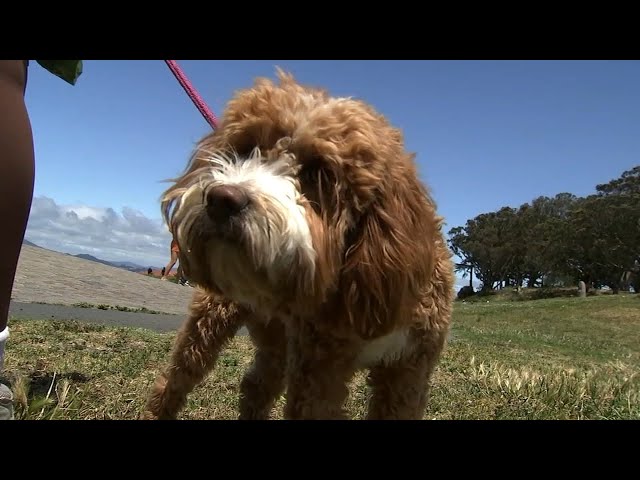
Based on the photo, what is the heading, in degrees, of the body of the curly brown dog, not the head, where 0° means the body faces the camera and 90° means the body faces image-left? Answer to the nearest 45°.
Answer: approximately 45°

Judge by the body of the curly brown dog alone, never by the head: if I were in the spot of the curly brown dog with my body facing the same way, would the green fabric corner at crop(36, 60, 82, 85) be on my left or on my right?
on my right
